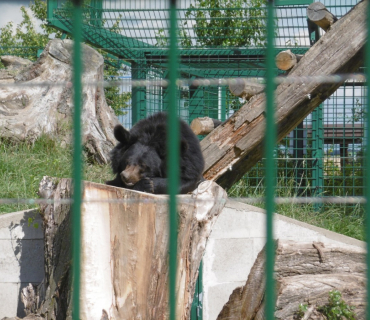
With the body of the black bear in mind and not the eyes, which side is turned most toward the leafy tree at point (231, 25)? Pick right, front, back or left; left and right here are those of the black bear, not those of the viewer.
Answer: back

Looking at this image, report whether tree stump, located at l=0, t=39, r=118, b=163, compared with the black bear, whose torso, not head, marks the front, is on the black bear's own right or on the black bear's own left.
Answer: on the black bear's own right

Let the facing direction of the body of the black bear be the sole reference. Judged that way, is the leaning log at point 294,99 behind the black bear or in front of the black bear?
behind

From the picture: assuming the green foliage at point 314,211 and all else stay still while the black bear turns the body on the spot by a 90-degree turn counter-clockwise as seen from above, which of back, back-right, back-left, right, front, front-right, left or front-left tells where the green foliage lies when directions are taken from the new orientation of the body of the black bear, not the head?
left

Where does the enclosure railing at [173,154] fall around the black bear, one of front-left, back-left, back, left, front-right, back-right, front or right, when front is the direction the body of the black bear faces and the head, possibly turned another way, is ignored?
front-left

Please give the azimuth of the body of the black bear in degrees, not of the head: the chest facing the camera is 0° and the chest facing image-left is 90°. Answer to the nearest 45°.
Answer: approximately 45°

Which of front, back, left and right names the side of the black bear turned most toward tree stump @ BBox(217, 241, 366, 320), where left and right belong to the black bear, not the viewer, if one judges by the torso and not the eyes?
left

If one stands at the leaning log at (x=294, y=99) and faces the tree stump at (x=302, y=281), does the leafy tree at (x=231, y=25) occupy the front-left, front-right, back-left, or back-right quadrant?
back-right
